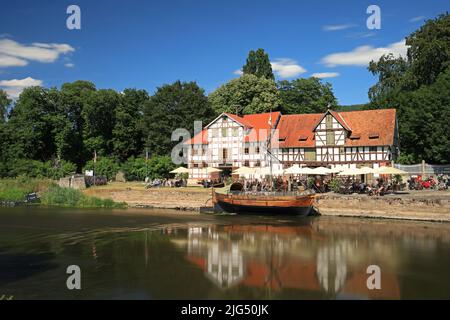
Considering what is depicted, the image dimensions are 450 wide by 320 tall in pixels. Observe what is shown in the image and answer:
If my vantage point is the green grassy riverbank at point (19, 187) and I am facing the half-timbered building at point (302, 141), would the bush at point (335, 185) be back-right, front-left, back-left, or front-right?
front-right

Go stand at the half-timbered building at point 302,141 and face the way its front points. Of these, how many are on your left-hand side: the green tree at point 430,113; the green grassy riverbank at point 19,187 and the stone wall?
1

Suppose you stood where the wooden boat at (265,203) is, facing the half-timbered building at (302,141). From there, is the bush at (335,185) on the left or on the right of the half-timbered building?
right

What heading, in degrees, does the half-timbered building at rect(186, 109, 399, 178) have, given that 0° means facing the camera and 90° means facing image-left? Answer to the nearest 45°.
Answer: approximately 0°

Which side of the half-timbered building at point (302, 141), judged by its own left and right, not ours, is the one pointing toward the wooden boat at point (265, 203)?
front

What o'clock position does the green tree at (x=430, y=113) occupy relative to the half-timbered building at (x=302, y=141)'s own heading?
The green tree is roughly at 9 o'clock from the half-timbered building.

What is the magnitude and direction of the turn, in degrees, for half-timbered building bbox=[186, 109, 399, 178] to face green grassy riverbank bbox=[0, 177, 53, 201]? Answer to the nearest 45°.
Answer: approximately 90° to its right

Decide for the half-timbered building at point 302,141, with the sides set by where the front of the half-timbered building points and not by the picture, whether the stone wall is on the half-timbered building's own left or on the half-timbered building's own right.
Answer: on the half-timbered building's own right

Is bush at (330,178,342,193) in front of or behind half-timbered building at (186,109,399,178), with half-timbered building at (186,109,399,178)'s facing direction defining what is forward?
in front
